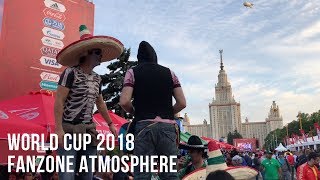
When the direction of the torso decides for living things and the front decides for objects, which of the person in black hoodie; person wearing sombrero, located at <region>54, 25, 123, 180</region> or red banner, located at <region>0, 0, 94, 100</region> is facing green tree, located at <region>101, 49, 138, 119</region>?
the person in black hoodie

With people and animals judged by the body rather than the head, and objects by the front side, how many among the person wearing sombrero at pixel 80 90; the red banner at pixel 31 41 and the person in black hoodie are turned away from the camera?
1

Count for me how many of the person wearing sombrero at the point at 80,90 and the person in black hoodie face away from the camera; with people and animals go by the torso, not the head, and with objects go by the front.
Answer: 1

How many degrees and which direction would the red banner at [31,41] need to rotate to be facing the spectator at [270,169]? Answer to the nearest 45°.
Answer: approximately 45° to its left

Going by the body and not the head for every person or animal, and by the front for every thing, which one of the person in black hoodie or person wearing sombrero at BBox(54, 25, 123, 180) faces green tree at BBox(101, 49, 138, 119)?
the person in black hoodie

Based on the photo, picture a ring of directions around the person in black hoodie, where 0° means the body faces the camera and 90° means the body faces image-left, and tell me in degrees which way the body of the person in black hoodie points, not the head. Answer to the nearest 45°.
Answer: approximately 180°

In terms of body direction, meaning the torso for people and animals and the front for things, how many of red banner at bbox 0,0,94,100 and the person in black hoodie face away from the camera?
1

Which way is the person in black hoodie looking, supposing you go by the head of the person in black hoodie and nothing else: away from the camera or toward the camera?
away from the camera

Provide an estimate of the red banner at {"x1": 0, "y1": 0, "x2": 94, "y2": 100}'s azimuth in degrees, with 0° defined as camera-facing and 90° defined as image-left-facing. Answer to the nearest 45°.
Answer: approximately 315°

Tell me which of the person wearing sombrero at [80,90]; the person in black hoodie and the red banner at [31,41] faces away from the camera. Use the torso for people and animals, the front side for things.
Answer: the person in black hoodie

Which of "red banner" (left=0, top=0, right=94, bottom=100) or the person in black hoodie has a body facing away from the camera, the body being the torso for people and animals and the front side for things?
the person in black hoodie

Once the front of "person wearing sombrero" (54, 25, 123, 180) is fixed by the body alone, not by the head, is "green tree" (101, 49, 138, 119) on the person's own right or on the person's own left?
on the person's own left

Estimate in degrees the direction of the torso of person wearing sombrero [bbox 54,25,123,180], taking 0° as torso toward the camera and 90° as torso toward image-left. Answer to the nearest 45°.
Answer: approximately 315°

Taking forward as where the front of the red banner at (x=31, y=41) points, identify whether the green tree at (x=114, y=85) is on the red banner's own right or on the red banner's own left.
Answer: on the red banner's own left
